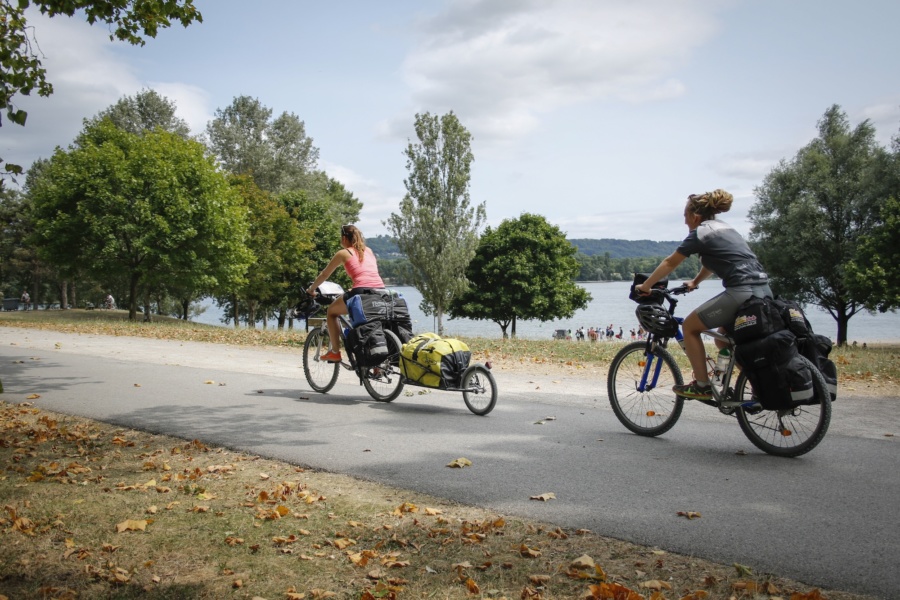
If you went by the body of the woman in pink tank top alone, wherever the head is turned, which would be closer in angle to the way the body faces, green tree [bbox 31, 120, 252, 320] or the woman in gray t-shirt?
the green tree

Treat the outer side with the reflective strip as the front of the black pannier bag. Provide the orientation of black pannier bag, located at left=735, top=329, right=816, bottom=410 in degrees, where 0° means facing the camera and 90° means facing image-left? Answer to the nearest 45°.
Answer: approximately 45°

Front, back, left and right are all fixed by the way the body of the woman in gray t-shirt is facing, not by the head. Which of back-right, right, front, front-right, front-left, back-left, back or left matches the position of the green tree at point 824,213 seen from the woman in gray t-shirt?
right

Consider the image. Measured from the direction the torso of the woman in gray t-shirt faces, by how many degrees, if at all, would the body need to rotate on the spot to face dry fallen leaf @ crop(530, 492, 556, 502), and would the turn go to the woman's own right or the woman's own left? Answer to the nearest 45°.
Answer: approximately 45° to the woman's own left

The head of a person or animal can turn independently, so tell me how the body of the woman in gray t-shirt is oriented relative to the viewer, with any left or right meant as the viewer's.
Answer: facing to the left of the viewer

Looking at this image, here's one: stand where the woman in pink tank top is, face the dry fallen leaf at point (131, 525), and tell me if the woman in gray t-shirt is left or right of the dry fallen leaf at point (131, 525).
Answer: left

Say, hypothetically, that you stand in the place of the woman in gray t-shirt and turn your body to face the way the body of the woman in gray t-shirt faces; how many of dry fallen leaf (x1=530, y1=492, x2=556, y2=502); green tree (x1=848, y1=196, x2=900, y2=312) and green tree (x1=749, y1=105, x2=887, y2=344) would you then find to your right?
2

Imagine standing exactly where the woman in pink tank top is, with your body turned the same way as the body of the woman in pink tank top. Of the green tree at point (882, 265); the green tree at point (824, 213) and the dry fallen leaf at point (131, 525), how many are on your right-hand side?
2

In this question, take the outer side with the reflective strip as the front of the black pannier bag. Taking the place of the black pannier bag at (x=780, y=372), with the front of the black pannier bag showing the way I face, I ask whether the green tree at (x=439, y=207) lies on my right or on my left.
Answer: on my right

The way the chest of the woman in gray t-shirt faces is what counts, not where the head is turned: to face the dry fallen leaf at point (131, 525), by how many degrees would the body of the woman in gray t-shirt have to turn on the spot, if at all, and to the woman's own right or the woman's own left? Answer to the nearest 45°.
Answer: approximately 45° to the woman's own left

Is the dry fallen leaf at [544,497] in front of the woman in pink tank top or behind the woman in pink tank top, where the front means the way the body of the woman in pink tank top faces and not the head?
behind
